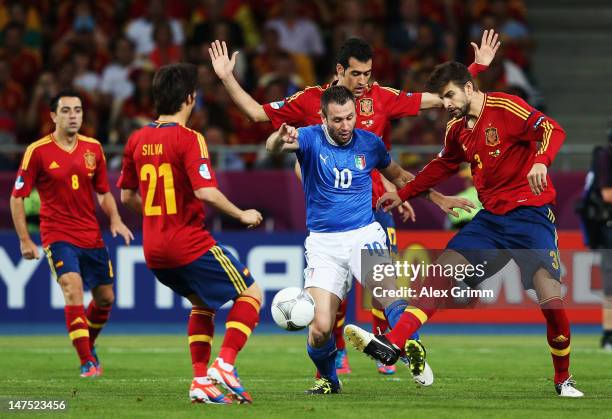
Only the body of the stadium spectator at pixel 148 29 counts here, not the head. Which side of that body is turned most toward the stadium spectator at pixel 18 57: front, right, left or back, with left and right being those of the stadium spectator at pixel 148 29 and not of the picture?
right

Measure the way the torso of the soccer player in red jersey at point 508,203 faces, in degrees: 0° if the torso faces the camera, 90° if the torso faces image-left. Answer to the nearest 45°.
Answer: approximately 45°

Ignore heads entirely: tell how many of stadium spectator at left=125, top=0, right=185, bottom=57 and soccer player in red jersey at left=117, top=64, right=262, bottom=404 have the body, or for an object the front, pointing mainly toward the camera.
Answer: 1

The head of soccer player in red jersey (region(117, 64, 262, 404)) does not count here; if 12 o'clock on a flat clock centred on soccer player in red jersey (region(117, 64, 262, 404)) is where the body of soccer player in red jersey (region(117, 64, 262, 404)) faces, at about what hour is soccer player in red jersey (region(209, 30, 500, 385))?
soccer player in red jersey (region(209, 30, 500, 385)) is roughly at 12 o'clock from soccer player in red jersey (region(117, 64, 262, 404)).

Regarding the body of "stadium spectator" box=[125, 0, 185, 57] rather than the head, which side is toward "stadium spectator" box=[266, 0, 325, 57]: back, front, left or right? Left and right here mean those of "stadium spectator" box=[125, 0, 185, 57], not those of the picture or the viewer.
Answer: left

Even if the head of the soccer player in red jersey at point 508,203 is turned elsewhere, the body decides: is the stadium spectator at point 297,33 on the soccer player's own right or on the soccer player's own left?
on the soccer player's own right

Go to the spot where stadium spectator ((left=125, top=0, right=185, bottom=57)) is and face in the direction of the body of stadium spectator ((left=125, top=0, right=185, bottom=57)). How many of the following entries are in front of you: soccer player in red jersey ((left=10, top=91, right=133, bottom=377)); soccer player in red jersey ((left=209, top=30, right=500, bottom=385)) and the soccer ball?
3

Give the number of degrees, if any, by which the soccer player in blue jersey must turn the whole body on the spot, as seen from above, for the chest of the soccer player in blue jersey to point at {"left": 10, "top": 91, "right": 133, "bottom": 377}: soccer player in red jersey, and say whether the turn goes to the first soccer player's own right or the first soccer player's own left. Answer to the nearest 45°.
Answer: approximately 135° to the first soccer player's own right

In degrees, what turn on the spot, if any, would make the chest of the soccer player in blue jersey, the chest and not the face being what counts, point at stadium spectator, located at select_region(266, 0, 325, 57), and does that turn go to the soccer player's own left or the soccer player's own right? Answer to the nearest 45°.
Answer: approximately 180°

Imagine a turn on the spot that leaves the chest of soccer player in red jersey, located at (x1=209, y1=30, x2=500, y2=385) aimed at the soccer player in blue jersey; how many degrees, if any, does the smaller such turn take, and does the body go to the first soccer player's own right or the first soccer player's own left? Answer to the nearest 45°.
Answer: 0° — they already face them

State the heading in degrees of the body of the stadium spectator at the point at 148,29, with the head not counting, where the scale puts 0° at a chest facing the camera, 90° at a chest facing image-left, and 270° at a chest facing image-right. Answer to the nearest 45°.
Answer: approximately 0°

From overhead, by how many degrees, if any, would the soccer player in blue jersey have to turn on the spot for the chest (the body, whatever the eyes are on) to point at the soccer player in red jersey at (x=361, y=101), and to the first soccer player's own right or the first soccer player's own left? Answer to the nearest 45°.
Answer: approximately 180°

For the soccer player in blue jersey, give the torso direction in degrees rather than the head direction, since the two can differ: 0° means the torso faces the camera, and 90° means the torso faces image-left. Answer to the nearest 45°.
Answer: approximately 0°

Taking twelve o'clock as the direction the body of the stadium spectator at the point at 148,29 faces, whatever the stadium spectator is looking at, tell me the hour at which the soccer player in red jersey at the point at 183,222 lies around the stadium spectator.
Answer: The soccer player in red jersey is roughly at 12 o'clock from the stadium spectator.

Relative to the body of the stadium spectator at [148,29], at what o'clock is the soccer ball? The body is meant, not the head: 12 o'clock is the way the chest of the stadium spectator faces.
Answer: The soccer ball is roughly at 12 o'clock from the stadium spectator.
